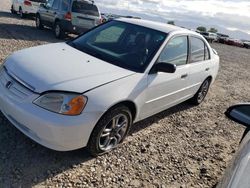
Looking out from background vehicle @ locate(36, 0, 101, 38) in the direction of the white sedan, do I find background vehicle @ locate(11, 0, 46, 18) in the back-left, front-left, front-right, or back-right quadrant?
back-right

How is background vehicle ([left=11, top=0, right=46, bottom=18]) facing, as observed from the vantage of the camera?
facing away from the viewer and to the left of the viewer

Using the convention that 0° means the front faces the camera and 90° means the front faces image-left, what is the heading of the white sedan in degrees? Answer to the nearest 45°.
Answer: approximately 45°

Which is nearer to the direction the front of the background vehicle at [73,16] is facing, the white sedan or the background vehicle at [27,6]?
the background vehicle

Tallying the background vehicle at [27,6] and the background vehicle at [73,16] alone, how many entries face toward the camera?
0

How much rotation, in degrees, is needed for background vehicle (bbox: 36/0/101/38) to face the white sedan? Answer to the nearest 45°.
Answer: approximately 135° to its left

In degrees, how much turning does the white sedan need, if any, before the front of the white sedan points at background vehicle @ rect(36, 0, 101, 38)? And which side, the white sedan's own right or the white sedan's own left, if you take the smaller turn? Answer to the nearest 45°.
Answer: approximately 135° to the white sedan's own right

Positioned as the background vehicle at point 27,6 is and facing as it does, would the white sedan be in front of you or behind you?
behind

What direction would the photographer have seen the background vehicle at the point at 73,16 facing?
facing away from the viewer and to the left of the viewer

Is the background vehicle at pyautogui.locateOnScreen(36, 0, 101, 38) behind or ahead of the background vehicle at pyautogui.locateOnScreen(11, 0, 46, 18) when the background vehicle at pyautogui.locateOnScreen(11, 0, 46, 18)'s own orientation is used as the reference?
behind

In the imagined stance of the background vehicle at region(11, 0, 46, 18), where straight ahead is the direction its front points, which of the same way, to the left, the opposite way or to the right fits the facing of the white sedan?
to the left

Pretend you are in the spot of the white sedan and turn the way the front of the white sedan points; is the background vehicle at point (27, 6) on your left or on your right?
on your right
